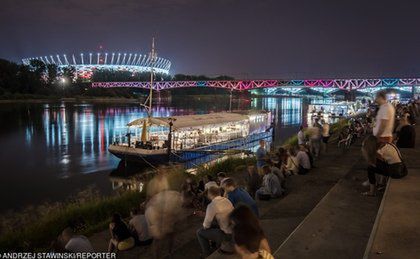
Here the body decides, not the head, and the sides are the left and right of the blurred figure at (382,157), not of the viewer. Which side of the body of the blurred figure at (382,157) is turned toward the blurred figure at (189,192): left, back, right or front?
front

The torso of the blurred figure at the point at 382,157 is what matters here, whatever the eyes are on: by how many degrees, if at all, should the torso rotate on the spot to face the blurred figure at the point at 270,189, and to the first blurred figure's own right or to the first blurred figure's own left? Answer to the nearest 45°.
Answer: approximately 45° to the first blurred figure's own right

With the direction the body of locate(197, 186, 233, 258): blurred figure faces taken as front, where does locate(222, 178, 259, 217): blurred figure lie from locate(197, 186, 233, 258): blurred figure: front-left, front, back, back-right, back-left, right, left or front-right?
back-right

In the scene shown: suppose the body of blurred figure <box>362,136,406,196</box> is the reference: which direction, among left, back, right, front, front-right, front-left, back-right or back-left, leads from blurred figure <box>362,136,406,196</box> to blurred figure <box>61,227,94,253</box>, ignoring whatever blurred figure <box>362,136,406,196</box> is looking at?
front-left

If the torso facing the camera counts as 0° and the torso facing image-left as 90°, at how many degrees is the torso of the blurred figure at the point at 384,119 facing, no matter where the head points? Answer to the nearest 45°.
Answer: approximately 90°

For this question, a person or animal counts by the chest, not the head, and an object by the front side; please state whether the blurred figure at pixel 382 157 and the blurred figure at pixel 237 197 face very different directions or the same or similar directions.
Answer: same or similar directions

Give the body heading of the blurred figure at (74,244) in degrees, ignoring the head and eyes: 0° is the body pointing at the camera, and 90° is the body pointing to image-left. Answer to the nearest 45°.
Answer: approximately 90°

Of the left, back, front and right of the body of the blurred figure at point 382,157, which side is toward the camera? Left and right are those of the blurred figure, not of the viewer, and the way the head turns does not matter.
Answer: left

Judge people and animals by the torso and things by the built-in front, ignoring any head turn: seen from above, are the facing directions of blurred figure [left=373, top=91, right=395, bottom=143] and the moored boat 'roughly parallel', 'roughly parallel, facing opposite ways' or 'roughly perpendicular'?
roughly perpendicular

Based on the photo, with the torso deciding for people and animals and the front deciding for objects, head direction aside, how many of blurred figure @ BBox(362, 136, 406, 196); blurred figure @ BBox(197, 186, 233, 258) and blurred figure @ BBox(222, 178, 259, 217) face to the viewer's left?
3

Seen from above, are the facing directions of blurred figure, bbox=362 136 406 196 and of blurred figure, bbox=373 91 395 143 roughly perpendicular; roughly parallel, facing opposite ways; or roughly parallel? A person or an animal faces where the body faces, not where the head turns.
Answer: roughly parallel

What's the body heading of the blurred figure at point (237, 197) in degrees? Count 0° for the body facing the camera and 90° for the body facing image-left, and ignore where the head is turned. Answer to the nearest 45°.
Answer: approximately 90°

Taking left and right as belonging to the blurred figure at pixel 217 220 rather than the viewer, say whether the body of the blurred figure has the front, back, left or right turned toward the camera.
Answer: left
